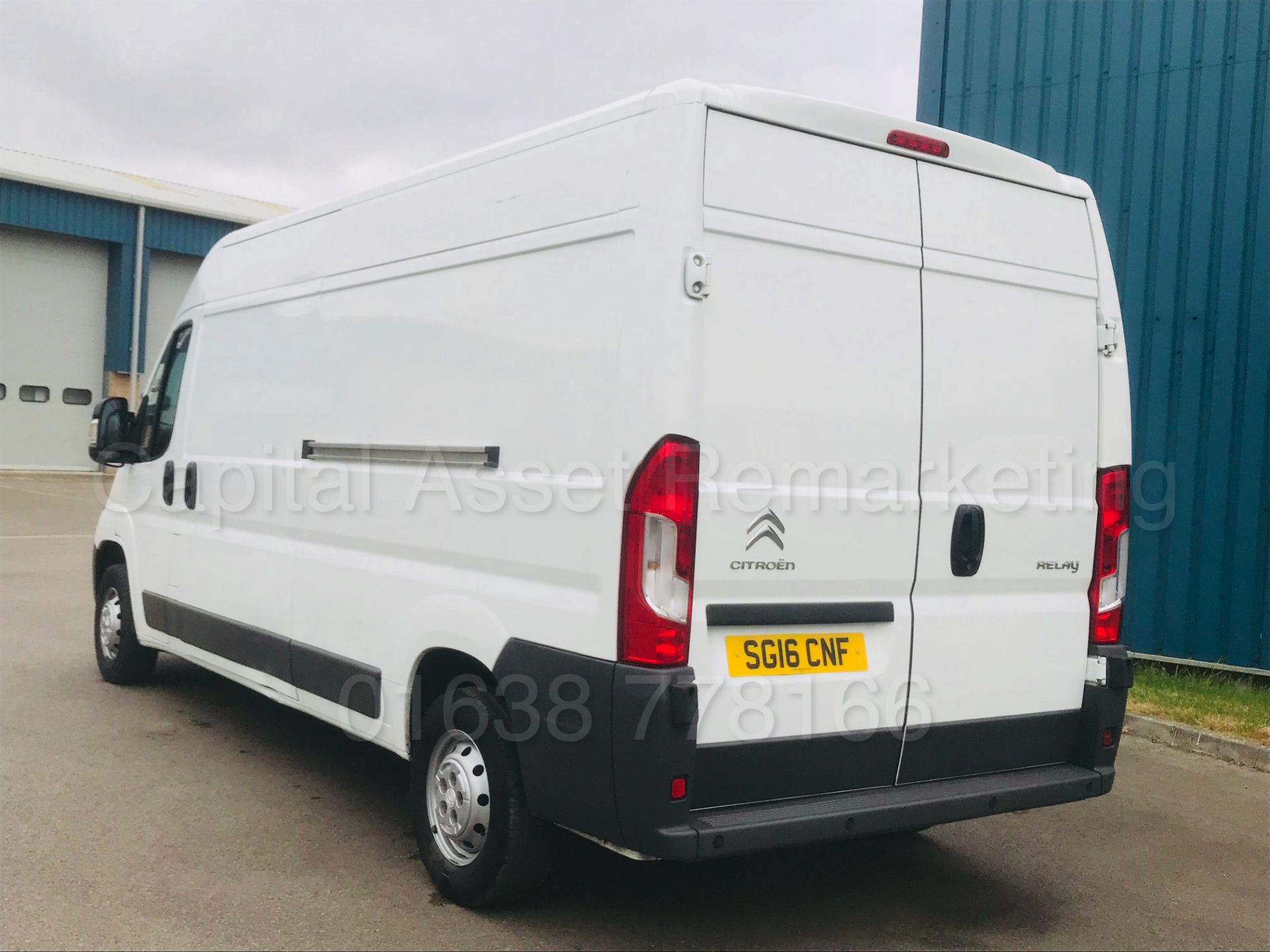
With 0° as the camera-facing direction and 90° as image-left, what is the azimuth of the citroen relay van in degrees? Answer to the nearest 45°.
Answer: approximately 135°

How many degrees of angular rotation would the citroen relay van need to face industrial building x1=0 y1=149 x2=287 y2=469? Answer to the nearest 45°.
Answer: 0° — it already faces it
